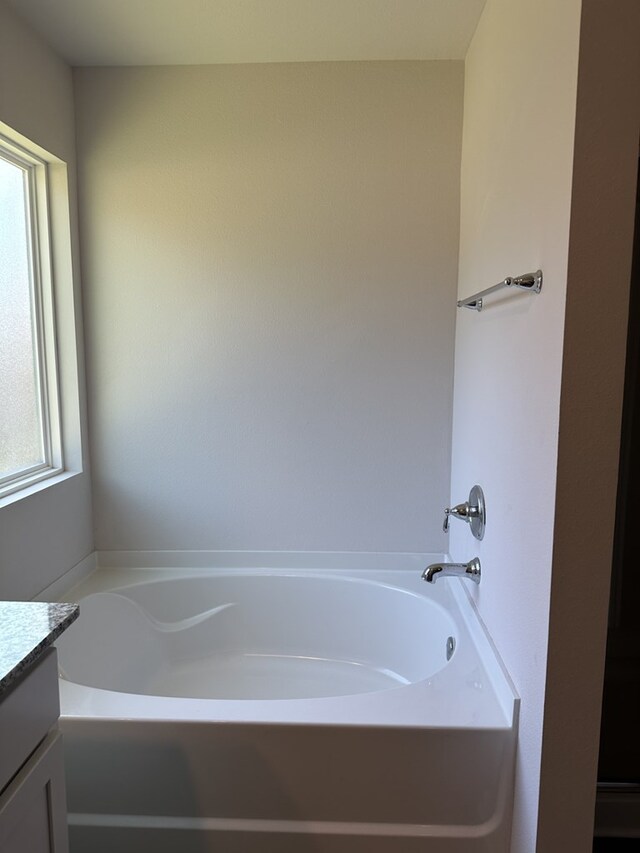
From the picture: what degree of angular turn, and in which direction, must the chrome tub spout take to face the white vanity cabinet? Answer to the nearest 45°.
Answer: approximately 45° to its left

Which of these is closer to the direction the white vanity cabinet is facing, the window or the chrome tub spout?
the chrome tub spout

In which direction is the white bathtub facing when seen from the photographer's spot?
facing the viewer

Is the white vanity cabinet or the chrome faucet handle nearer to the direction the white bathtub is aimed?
the white vanity cabinet

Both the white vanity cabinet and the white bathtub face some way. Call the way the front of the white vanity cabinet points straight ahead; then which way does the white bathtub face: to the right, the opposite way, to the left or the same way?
to the right

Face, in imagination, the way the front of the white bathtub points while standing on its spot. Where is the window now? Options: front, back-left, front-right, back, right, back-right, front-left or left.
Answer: back-right

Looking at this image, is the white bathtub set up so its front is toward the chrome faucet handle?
no

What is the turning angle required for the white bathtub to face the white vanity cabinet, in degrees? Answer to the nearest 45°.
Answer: approximately 45° to its right

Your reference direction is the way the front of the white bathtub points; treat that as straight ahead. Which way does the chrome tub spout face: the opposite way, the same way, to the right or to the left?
to the right

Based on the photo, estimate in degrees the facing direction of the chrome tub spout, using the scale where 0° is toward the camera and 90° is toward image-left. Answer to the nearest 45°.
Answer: approximately 90°

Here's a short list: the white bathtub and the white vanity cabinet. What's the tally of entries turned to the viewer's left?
0

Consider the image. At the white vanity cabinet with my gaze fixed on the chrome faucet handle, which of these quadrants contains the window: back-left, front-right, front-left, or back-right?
front-left

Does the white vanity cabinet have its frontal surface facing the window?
no

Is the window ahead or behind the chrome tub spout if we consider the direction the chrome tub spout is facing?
ahead

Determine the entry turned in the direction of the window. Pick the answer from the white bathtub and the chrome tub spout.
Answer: the chrome tub spout

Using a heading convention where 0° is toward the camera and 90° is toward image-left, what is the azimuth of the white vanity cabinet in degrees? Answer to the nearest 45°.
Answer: approximately 270°
